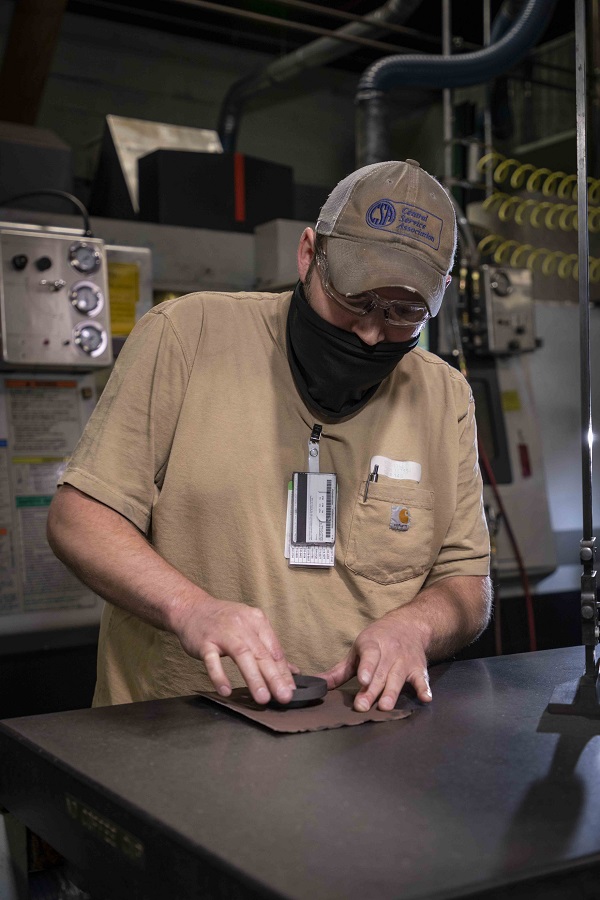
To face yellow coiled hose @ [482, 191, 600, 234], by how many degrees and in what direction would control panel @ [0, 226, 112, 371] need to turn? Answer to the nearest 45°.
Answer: approximately 135° to its left

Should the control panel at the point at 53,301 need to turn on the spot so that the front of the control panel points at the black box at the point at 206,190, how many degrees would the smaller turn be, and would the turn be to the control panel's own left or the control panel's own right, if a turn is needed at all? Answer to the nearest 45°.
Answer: approximately 135° to the control panel's own left

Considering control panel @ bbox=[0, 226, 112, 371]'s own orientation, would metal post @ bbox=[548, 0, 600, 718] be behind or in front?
in front

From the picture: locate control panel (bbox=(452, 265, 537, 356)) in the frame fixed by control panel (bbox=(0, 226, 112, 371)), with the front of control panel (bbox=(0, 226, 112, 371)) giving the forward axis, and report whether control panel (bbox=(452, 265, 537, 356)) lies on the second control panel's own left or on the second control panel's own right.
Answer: on the second control panel's own left

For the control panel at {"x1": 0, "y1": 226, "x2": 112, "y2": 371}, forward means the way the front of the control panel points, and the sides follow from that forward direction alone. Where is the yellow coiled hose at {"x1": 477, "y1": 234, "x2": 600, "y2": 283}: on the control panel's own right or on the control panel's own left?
on the control panel's own left

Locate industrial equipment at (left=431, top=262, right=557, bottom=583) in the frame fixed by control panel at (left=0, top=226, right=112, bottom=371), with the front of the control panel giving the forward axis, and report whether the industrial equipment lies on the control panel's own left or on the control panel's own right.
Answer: on the control panel's own left

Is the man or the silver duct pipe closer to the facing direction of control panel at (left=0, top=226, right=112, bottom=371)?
the man

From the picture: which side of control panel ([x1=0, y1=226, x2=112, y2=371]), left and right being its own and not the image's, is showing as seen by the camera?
front
